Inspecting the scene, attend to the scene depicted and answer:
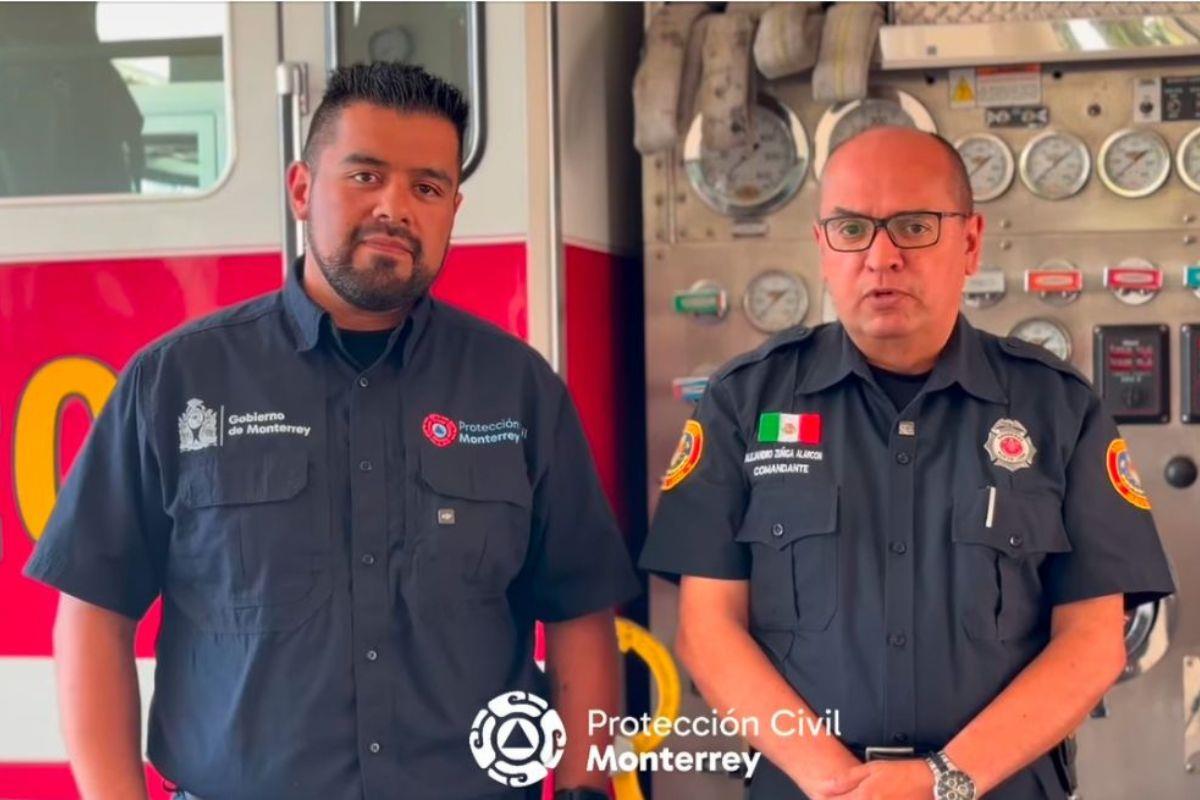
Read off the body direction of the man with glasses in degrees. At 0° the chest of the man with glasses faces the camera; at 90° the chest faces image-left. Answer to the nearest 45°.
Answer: approximately 0°

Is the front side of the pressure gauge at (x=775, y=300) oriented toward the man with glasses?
yes

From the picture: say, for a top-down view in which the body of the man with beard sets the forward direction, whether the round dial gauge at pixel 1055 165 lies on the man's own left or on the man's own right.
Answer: on the man's own left

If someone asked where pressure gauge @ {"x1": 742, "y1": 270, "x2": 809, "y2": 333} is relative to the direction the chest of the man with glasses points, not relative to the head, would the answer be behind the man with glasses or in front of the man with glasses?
behind

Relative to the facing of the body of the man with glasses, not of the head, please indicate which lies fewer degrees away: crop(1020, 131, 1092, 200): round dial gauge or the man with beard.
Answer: the man with beard
